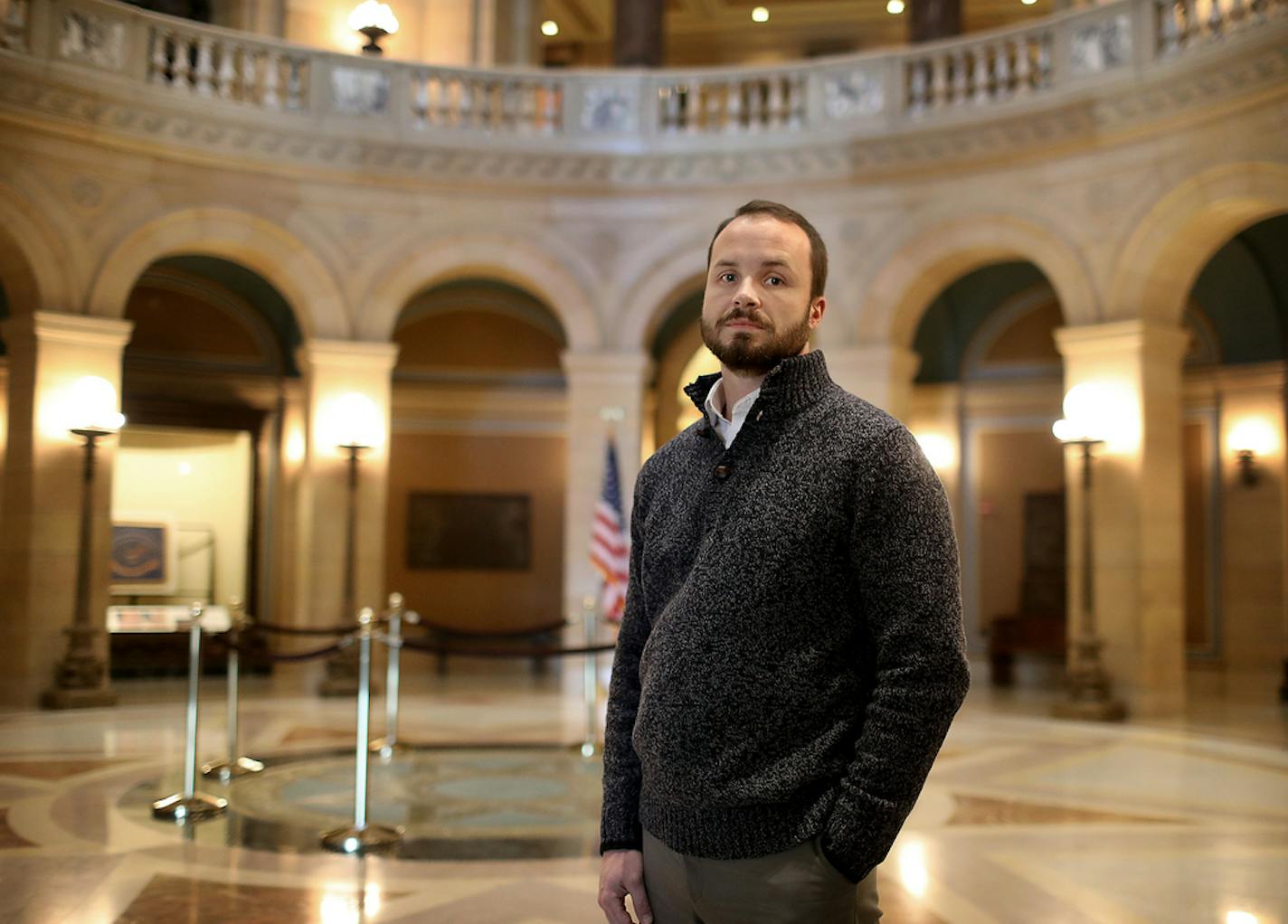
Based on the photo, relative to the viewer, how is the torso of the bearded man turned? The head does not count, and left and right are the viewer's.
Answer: facing the viewer and to the left of the viewer

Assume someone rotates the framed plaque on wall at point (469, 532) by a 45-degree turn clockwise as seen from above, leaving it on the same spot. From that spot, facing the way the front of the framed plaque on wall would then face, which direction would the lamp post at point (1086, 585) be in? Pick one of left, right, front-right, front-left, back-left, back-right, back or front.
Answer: left

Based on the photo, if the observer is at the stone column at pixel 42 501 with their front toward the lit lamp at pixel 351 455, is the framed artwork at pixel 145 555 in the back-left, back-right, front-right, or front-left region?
front-left

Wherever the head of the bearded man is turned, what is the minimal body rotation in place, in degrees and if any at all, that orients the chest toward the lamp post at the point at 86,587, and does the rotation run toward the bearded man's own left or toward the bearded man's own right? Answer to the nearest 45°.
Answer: approximately 90° to the bearded man's own right

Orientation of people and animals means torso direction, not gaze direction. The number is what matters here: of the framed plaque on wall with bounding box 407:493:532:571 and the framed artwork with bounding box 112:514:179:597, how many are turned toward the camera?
2

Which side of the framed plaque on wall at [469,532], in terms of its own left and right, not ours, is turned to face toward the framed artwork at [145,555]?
right

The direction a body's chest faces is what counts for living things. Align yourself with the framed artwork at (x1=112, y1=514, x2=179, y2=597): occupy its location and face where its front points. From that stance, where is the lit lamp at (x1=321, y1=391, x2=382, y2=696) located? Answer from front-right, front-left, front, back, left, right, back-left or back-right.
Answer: front-left

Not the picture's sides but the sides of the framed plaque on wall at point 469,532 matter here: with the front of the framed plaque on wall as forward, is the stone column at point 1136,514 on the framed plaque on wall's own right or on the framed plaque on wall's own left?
on the framed plaque on wall's own left

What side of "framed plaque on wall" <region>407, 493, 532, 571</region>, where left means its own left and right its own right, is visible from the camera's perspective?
front

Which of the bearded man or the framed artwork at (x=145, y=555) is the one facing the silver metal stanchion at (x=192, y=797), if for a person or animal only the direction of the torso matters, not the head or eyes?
the framed artwork

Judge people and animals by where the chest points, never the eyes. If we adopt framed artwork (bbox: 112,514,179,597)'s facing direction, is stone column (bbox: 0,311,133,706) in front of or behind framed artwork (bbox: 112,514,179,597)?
in front

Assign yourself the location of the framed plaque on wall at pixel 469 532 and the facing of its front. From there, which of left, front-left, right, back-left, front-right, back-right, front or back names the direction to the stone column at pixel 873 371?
front-left

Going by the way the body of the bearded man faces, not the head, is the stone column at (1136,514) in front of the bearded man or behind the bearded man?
behind

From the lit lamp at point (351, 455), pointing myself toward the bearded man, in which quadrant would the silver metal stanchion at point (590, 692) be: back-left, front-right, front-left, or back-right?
front-left

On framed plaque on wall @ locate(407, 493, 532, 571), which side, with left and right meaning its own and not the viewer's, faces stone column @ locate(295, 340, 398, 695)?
front
